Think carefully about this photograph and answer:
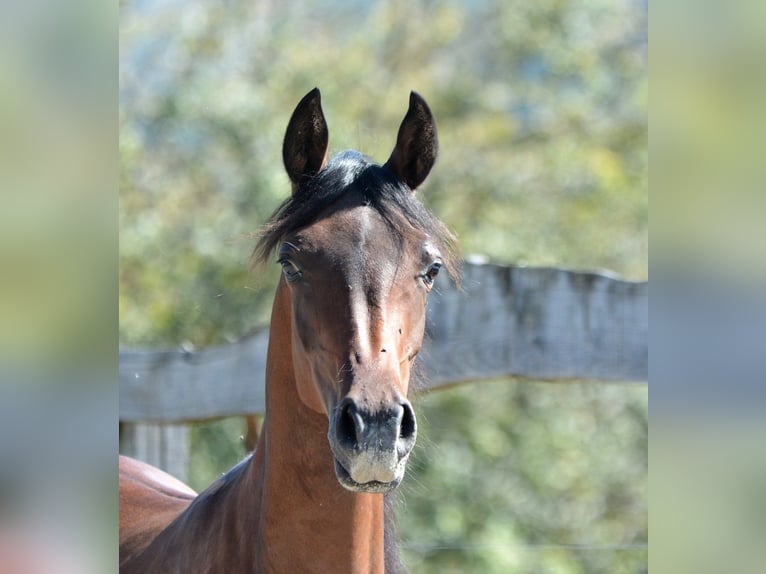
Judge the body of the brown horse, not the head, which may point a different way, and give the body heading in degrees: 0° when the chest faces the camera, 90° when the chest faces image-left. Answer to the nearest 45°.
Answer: approximately 315°

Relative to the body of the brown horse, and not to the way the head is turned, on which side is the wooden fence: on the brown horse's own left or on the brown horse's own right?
on the brown horse's own left
